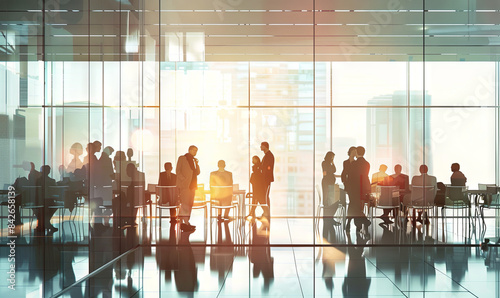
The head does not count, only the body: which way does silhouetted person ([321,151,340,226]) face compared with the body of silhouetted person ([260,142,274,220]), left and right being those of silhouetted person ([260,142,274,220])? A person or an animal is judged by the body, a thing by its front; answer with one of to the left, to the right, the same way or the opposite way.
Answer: the opposite way

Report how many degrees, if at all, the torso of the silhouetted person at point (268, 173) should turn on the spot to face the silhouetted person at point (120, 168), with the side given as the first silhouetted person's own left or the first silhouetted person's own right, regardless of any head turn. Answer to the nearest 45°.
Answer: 0° — they already face them

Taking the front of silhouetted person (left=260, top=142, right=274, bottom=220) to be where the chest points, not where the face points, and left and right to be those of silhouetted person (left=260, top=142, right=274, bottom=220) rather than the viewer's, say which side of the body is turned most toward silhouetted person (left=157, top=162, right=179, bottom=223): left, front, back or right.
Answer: front

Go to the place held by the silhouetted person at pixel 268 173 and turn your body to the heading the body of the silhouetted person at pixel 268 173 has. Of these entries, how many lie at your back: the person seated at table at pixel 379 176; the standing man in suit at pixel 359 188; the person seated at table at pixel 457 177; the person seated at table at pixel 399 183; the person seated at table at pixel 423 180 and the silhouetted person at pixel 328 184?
6

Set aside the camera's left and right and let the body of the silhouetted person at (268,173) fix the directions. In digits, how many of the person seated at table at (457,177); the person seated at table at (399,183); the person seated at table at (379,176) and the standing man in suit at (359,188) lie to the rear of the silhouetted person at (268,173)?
4

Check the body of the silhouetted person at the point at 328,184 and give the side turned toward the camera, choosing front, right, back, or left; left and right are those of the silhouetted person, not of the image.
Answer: right

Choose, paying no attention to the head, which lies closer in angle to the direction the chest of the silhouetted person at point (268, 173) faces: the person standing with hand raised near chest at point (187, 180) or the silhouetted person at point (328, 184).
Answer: the person standing with hand raised near chest

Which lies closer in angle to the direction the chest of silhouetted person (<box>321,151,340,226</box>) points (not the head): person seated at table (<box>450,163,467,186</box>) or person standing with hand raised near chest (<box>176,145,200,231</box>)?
the person seated at table

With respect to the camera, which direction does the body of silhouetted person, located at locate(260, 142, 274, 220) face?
to the viewer's left
